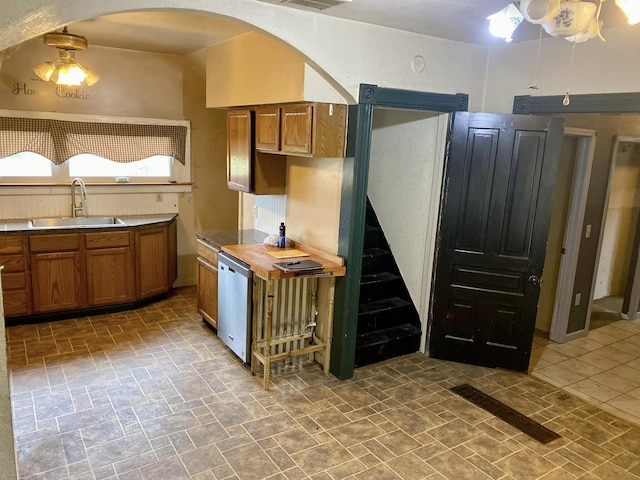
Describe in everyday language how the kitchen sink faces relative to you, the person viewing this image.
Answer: facing the viewer

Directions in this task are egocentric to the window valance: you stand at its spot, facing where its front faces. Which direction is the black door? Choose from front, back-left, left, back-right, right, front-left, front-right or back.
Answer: front-left

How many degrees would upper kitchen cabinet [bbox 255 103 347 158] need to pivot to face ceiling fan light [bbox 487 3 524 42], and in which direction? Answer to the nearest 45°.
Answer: approximately 90° to its left

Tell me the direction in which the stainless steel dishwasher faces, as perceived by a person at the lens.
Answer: facing the viewer and to the left of the viewer

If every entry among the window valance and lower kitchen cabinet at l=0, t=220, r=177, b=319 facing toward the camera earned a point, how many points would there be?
2

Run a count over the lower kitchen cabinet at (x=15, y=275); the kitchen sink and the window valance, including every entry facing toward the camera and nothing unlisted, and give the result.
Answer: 3

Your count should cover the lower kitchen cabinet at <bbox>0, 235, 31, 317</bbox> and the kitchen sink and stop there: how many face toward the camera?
2

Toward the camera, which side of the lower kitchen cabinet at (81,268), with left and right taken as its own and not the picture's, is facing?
front

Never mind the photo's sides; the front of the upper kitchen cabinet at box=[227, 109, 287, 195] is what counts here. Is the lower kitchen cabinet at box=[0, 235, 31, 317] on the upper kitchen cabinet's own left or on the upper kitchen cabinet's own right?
on the upper kitchen cabinet's own right

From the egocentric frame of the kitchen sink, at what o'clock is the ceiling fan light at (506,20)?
The ceiling fan light is roughly at 11 o'clock from the kitchen sink.

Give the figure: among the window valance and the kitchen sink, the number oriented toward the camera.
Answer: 2

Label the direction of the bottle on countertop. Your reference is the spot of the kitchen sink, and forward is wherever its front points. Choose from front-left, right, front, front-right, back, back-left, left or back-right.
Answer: front-left

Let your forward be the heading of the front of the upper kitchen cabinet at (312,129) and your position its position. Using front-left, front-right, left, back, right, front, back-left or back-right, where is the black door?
back-left
